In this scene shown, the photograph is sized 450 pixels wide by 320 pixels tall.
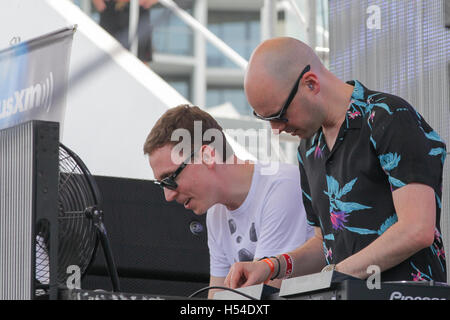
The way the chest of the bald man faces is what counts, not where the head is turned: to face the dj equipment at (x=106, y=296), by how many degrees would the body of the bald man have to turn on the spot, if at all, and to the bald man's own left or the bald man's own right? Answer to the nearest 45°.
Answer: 0° — they already face it

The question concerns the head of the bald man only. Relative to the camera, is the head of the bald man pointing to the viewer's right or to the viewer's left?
to the viewer's left

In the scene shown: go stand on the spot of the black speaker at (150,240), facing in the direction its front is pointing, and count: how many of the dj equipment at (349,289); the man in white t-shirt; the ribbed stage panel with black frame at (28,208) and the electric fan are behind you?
0

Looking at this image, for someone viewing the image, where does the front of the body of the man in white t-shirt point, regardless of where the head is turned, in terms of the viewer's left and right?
facing the viewer and to the left of the viewer

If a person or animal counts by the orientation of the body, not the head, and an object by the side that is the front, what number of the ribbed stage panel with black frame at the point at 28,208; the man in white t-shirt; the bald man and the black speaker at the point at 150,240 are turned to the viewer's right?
0

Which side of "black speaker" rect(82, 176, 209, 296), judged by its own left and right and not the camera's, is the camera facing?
front

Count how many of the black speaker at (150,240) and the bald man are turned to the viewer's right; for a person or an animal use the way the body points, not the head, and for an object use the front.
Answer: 0

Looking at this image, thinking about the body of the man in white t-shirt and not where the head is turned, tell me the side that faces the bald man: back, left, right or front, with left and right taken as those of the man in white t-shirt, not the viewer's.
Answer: left

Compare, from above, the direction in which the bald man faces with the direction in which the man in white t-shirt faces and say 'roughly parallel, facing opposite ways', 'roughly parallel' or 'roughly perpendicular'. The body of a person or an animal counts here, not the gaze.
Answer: roughly parallel

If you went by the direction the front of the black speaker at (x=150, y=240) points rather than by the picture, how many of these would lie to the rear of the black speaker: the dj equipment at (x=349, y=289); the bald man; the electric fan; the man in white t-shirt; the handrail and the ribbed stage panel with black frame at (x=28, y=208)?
1

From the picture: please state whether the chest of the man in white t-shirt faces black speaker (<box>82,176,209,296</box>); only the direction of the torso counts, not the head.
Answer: no

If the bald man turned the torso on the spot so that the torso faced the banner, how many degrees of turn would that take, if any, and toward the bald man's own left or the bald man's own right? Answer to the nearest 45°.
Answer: approximately 90° to the bald man's own right

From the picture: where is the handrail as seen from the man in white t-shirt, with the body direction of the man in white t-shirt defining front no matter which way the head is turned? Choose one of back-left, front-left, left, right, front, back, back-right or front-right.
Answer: back-right

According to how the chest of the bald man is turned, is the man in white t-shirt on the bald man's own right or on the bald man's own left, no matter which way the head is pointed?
on the bald man's own right

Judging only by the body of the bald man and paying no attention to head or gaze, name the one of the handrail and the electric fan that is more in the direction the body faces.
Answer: the electric fan
